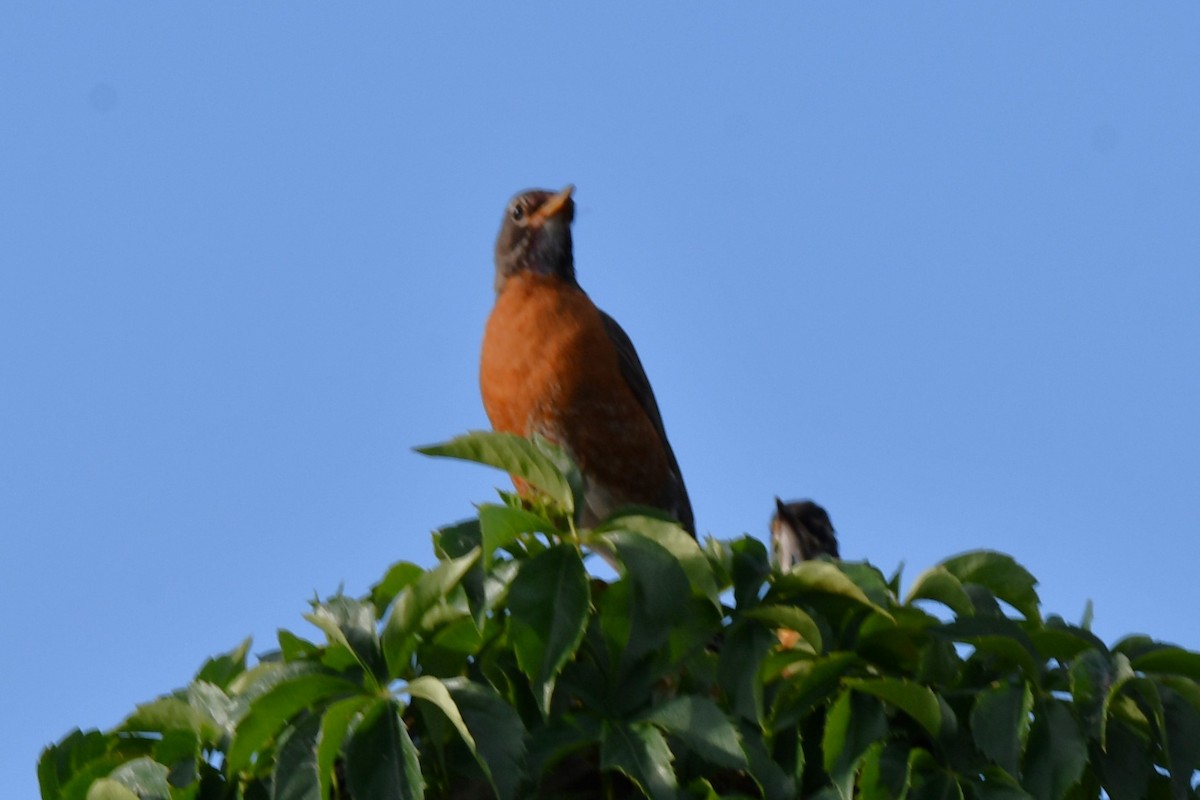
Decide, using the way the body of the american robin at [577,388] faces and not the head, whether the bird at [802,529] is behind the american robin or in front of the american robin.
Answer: behind
